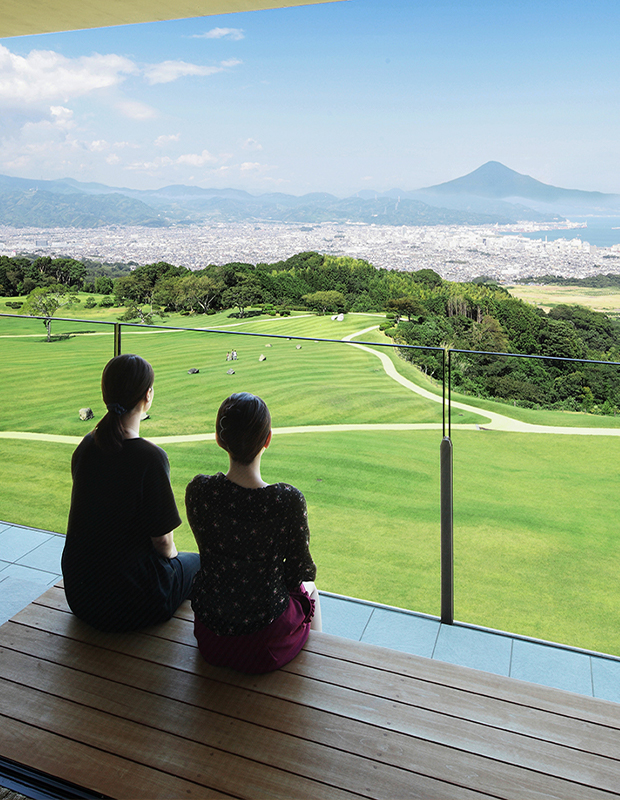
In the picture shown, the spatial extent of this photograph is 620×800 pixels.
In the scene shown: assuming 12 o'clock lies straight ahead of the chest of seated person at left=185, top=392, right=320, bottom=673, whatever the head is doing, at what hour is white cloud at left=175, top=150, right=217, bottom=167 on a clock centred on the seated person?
The white cloud is roughly at 12 o'clock from the seated person.

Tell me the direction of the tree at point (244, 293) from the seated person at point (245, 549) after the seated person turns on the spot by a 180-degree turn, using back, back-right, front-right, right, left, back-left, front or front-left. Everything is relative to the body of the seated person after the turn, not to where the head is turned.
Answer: back

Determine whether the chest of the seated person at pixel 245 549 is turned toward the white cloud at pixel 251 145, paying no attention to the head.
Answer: yes

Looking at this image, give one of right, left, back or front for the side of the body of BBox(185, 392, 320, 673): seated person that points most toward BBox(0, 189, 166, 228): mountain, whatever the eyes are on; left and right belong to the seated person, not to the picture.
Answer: front

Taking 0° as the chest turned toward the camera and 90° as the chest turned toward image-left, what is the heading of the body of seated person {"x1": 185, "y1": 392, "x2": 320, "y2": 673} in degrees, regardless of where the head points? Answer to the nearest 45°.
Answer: approximately 180°

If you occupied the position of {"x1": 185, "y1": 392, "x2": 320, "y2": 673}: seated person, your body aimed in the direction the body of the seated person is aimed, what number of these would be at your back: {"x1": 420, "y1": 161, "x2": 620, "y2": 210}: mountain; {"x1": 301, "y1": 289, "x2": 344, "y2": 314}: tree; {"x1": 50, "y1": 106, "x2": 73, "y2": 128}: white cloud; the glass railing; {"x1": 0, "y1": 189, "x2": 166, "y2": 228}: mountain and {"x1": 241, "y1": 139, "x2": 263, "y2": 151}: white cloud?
0

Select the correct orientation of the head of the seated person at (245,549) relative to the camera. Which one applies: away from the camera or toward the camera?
away from the camera

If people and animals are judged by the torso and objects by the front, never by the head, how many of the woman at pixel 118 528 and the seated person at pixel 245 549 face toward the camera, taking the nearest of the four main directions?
0

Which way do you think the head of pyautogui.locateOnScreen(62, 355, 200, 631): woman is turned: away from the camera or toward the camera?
away from the camera

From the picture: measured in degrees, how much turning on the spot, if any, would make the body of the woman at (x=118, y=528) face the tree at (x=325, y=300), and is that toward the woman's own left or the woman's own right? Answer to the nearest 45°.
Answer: approximately 45° to the woman's own left

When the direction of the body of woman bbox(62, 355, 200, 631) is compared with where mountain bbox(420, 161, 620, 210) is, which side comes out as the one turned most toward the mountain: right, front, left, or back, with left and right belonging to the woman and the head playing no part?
front

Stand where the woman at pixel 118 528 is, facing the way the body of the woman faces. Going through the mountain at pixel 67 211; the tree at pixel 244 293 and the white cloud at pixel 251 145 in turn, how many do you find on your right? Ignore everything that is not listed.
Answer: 0

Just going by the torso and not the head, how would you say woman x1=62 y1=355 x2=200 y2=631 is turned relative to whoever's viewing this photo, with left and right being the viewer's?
facing away from the viewer and to the right of the viewer
